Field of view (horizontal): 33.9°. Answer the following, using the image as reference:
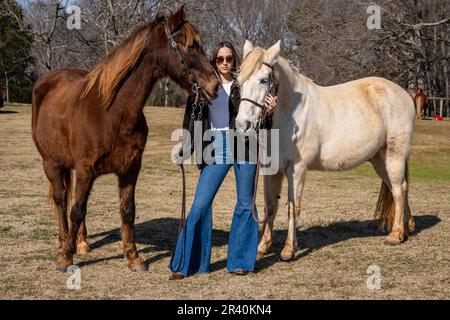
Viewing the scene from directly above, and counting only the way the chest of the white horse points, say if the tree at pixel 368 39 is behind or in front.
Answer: behind

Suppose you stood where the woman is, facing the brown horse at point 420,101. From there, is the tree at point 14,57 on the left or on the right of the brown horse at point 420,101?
left

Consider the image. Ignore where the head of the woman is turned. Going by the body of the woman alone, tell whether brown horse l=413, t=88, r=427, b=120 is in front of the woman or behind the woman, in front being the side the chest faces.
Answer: behind

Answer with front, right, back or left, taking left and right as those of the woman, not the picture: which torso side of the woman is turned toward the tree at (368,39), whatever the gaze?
back

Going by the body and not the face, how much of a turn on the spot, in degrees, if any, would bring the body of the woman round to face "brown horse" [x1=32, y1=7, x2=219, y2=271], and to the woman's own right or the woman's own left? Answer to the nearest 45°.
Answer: approximately 90° to the woman's own right

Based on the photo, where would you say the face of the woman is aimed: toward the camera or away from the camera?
toward the camera

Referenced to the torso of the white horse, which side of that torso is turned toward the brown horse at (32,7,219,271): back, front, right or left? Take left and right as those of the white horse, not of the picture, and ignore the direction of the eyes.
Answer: front

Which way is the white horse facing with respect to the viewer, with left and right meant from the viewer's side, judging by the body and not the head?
facing the viewer and to the left of the viewer

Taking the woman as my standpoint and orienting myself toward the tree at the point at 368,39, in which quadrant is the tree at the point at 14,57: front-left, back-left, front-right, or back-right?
front-left

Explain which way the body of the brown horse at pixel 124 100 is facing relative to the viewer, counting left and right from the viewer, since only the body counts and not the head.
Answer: facing the viewer and to the right of the viewer

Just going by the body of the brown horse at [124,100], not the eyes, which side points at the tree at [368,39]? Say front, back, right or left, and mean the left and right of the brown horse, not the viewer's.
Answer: left

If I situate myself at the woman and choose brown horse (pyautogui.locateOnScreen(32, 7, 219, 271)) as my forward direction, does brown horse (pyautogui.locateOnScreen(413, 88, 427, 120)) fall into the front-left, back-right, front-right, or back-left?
back-right

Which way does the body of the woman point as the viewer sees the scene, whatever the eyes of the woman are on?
toward the camera
